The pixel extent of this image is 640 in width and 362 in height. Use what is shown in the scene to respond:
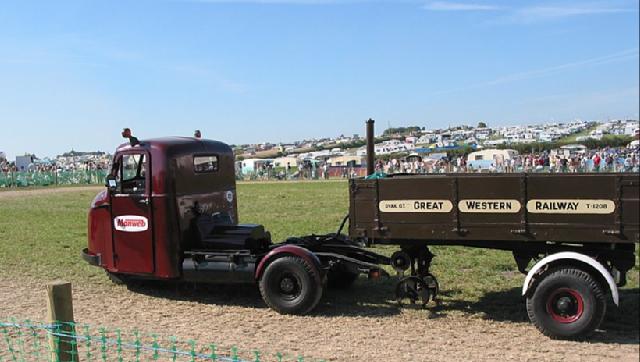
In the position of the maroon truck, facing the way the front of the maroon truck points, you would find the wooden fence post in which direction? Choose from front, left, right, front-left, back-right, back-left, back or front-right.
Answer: left

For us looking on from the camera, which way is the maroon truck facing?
facing away from the viewer and to the left of the viewer

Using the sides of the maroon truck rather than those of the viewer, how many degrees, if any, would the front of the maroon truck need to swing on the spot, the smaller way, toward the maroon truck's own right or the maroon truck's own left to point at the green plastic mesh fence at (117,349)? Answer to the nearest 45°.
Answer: approximately 90° to the maroon truck's own left

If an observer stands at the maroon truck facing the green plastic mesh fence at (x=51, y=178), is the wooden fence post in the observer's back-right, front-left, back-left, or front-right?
back-left

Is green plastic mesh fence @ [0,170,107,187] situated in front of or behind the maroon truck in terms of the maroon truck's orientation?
in front
